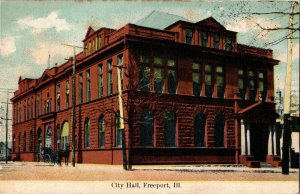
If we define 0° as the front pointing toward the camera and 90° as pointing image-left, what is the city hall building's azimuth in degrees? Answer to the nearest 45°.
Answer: approximately 315°
